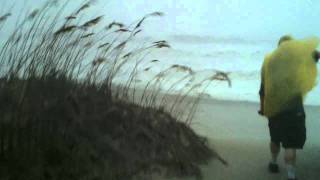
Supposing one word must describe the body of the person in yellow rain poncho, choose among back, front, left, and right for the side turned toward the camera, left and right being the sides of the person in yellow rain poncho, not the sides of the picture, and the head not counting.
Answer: back

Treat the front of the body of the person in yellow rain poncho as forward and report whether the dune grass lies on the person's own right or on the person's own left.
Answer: on the person's own left
